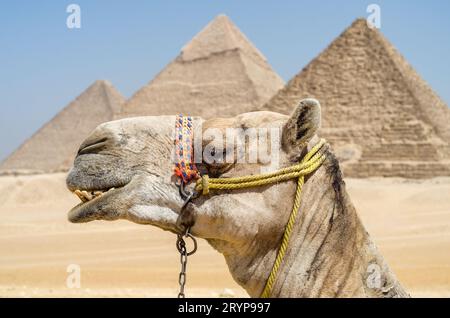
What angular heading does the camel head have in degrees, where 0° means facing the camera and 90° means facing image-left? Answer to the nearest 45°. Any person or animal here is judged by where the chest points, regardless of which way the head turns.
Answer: approximately 90°
